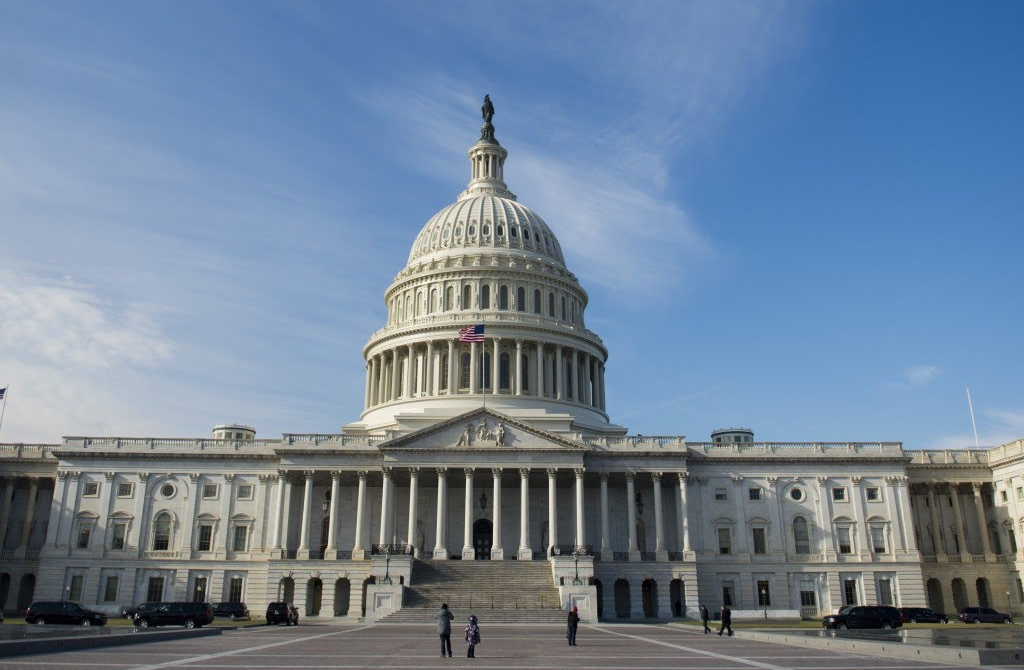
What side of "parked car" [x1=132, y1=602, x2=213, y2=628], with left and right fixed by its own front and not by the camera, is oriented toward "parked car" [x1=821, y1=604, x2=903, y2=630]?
back

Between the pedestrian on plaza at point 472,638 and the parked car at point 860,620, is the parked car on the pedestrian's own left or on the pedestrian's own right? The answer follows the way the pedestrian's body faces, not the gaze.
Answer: on the pedestrian's own right

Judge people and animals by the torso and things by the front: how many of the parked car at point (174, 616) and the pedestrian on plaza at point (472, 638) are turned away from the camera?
1

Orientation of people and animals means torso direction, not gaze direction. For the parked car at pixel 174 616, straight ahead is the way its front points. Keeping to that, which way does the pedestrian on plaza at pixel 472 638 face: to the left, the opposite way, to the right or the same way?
to the right

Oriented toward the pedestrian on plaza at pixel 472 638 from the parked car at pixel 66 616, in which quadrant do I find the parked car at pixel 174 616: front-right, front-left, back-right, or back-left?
front-left

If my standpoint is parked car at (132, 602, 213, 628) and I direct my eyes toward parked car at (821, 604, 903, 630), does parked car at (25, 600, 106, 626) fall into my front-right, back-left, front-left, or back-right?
back-left

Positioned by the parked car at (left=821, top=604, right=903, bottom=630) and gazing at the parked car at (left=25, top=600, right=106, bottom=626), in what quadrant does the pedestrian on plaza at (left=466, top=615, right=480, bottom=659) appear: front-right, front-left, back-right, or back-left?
front-left

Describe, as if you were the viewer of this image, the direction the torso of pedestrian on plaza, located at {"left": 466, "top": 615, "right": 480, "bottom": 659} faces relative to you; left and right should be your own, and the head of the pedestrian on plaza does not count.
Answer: facing away from the viewer

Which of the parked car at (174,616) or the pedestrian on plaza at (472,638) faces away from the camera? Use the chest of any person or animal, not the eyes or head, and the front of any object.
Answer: the pedestrian on plaza

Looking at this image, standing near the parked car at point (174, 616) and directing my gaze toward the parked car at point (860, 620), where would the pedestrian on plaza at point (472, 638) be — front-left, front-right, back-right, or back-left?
front-right

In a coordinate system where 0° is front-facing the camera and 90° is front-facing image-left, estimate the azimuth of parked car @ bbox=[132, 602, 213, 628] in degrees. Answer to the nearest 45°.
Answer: approximately 90°
